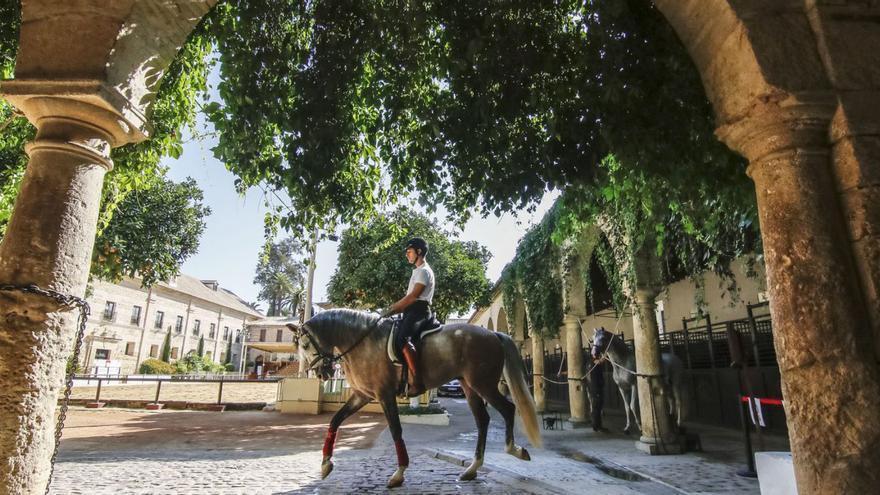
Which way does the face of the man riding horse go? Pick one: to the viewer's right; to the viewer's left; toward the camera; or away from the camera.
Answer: to the viewer's left

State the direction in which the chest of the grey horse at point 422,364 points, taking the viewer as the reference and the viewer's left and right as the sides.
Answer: facing to the left of the viewer

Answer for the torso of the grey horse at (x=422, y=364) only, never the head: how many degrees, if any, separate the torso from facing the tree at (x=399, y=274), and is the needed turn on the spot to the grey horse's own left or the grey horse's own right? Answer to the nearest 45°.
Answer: approximately 90° to the grey horse's own right

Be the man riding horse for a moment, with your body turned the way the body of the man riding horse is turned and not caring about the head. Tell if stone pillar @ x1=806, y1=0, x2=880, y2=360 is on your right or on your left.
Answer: on your left

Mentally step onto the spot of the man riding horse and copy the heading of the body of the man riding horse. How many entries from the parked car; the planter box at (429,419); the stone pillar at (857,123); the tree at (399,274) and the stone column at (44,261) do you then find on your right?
3

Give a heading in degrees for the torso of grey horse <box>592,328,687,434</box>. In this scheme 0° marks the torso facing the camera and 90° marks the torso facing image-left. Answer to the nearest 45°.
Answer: approximately 90°

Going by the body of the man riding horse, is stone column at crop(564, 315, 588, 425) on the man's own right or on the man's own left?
on the man's own right

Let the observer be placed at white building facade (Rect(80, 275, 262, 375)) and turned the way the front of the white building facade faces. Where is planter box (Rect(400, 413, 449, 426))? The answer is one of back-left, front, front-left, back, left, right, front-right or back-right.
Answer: front-right

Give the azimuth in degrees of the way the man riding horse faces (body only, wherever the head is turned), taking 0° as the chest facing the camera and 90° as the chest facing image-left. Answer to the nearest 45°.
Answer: approximately 90°

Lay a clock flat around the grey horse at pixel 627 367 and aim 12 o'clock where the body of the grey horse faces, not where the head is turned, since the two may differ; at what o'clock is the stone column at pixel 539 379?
The stone column is roughly at 2 o'clock from the grey horse.

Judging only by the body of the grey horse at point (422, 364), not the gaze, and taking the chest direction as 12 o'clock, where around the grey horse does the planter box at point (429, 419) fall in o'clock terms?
The planter box is roughly at 3 o'clock from the grey horse.

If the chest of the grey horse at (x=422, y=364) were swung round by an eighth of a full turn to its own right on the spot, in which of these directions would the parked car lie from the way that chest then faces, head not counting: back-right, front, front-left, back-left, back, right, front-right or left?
front-right

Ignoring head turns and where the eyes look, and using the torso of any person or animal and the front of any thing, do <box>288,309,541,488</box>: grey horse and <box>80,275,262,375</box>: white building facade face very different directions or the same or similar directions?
very different directions
